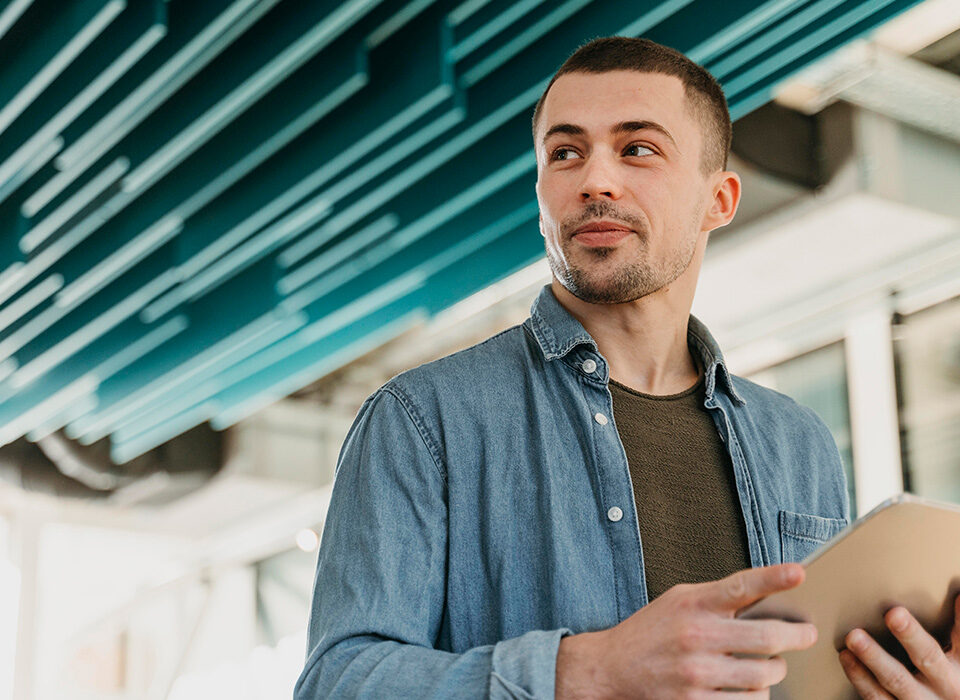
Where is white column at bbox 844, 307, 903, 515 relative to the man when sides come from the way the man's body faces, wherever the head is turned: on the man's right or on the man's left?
on the man's left

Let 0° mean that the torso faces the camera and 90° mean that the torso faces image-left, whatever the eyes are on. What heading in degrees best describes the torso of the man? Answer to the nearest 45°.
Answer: approximately 315°

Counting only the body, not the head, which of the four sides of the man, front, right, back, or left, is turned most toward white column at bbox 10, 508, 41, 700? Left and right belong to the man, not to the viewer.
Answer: back

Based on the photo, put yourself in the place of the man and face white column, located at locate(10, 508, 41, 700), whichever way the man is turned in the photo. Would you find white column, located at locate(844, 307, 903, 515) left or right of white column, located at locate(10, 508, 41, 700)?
right

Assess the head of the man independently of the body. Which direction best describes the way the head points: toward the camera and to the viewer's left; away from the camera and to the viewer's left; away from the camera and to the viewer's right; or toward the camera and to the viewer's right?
toward the camera and to the viewer's left
